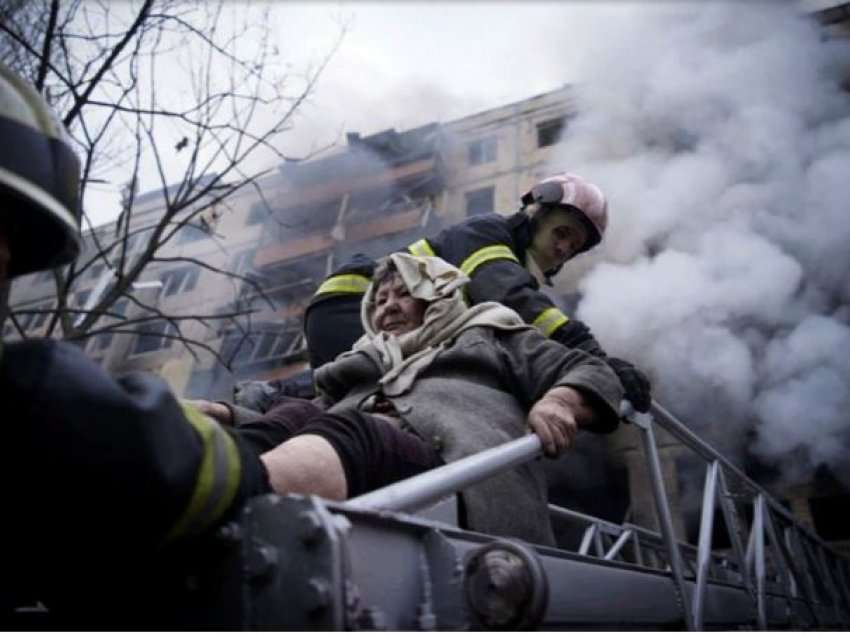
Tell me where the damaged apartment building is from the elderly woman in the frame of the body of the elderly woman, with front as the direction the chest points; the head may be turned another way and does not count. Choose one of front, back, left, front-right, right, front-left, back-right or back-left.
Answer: back-right

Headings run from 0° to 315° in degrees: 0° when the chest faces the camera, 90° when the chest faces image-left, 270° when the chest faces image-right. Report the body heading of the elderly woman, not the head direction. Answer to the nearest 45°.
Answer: approximately 45°

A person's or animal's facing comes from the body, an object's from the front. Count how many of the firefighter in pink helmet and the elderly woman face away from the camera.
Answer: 0

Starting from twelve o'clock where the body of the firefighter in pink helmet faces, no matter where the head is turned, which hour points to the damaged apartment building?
The damaged apartment building is roughly at 7 o'clock from the firefighter in pink helmet.
